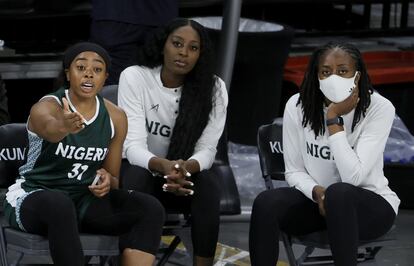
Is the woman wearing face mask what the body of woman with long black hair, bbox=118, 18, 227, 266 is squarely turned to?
no

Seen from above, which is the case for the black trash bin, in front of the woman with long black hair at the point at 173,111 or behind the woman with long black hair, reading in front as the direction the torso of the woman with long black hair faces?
behind

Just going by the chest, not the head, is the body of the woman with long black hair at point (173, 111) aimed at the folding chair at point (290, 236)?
no

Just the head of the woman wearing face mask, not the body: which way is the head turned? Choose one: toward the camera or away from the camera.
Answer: toward the camera

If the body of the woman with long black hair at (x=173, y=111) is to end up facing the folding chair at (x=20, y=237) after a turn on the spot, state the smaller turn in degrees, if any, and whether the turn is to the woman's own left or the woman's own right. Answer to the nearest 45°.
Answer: approximately 45° to the woman's own right

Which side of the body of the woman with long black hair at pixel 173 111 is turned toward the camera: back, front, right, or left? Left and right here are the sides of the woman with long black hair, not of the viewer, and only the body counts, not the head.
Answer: front
